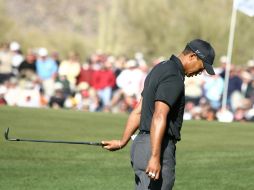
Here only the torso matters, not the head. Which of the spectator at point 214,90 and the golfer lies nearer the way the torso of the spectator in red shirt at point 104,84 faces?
the golfer

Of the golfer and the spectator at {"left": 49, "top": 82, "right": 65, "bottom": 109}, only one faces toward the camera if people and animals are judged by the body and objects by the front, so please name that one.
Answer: the spectator

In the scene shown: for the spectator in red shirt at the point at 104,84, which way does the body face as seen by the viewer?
toward the camera

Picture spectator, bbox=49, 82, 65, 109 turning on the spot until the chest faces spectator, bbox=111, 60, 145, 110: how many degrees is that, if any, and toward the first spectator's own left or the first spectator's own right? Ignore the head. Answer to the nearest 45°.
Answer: approximately 90° to the first spectator's own left

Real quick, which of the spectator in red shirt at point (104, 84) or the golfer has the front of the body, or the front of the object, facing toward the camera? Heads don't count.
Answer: the spectator in red shirt

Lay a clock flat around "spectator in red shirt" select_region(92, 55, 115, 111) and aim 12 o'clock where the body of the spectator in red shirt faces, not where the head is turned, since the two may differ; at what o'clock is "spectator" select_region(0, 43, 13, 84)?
The spectator is roughly at 3 o'clock from the spectator in red shirt.

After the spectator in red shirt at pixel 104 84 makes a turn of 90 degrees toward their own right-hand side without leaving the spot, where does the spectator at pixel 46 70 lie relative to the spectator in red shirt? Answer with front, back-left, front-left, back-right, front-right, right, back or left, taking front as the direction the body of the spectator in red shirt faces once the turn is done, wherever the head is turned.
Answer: front

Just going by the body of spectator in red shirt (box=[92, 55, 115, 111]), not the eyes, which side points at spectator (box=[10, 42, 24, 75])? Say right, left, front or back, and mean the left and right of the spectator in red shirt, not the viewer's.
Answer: right

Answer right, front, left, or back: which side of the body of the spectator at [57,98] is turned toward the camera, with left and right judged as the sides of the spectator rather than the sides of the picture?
front

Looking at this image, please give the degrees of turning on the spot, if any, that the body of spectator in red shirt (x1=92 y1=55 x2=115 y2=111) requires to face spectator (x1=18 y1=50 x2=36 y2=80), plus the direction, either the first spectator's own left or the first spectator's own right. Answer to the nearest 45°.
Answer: approximately 90° to the first spectator's own right
